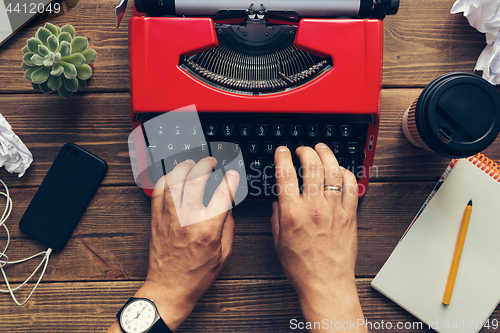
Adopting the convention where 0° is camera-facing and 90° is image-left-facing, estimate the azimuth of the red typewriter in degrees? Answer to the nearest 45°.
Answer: approximately 0°
